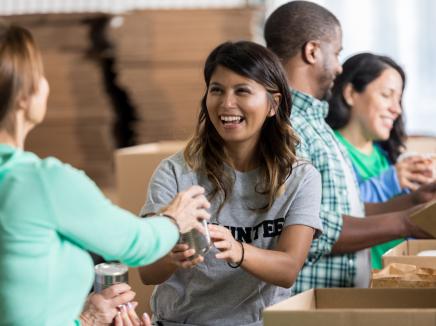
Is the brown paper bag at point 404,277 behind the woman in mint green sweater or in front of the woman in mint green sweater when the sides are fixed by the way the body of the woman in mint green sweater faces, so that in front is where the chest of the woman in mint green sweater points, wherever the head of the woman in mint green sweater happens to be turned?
in front

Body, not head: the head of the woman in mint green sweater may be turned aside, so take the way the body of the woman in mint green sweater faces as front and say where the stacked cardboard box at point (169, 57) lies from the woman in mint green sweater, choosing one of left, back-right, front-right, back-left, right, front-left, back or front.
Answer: front-left

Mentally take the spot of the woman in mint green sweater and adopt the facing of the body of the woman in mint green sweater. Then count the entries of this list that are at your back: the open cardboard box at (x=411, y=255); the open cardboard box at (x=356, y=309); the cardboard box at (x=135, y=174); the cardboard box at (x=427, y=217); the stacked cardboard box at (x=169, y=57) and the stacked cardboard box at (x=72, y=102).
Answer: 0

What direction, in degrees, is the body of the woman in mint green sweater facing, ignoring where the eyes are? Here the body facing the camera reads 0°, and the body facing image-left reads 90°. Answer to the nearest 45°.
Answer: approximately 225°

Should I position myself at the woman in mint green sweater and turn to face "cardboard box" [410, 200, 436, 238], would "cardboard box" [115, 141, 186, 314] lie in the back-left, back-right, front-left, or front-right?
front-left

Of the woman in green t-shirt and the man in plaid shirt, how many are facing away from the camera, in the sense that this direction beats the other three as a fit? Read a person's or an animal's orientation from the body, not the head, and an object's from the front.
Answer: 0

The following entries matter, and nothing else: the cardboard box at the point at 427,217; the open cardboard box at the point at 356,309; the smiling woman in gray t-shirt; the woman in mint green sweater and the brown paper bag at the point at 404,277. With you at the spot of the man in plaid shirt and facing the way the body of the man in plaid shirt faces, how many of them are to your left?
0

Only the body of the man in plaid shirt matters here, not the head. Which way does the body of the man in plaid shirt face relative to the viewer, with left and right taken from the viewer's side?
facing to the right of the viewer

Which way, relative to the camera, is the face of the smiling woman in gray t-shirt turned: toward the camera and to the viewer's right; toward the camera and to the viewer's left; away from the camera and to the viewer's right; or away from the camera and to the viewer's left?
toward the camera and to the viewer's left

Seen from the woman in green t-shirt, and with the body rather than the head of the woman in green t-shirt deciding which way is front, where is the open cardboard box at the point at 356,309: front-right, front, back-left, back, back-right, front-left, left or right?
front-right
